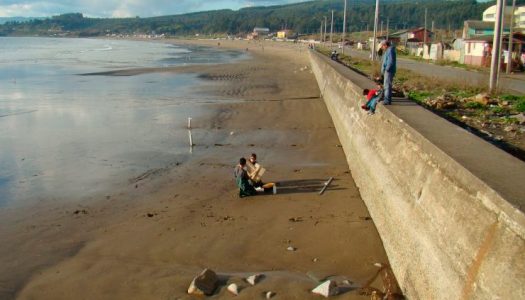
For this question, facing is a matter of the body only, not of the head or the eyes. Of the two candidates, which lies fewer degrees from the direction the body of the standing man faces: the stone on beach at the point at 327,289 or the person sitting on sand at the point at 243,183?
the person sitting on sand

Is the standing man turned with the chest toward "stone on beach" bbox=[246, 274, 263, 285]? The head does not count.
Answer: no

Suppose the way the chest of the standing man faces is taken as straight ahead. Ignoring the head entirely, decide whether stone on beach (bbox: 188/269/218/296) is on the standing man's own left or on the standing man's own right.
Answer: on the standing man's own left

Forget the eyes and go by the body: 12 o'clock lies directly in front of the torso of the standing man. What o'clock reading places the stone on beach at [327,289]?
The stone on beach is roughly at 9 o'clock from the standing man.

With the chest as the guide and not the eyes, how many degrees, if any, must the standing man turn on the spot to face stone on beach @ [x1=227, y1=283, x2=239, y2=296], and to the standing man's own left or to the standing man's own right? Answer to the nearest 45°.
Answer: approximately 90° to the standing man's own left

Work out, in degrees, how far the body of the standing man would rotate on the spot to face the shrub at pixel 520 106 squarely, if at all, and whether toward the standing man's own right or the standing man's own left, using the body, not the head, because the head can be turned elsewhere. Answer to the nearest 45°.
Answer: approximately 135° to the standing man's own right

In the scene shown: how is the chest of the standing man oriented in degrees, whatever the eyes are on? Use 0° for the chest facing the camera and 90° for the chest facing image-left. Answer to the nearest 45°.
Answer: approximately 90°

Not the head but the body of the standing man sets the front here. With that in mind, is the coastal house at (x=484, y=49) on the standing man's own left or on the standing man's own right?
on the standing man's own right

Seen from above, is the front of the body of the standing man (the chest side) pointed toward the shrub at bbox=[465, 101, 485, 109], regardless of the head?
no
